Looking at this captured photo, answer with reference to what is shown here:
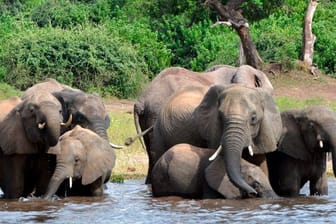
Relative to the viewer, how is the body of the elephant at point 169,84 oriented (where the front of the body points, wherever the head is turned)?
to the viewer's right

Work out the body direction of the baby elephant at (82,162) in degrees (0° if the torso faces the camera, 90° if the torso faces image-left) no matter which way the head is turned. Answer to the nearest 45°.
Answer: approximately 45°

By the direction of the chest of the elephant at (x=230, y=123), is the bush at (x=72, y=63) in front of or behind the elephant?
behind

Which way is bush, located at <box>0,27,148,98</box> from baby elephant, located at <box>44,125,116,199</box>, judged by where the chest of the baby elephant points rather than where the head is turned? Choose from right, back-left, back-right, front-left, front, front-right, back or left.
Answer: back-right

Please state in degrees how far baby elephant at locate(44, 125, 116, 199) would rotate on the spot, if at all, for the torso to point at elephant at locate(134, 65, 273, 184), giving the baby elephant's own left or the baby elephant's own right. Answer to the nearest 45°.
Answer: approximately 180°

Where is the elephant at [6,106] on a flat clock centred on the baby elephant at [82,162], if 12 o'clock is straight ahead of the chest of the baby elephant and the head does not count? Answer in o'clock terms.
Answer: The elephant is roughly at 2 o'clock from the baby elephant.

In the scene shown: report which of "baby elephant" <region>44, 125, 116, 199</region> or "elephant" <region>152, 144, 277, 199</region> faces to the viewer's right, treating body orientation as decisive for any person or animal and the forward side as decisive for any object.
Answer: the elephant

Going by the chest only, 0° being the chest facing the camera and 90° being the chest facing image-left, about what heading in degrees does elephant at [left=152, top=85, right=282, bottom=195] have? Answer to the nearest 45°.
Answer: approximately 315°

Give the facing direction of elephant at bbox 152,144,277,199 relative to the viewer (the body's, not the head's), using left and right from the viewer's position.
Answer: facing to the right of the viewer
